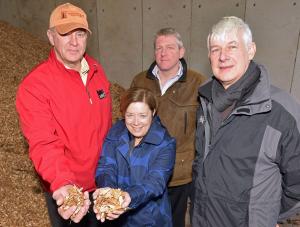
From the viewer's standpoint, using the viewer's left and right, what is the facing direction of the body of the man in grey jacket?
facing the viewer and to the left of the viewer

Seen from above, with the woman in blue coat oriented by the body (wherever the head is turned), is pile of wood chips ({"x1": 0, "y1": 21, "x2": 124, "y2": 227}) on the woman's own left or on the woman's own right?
on the woman's own right

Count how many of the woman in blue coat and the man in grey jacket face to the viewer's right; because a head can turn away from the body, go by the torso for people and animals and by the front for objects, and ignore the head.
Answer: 0

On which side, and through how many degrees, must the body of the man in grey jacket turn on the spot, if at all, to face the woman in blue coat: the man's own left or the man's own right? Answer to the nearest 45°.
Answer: approximately 45° to the man's own right

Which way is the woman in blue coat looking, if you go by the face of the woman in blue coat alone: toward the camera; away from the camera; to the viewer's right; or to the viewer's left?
toward the camera

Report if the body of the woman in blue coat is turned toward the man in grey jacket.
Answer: no

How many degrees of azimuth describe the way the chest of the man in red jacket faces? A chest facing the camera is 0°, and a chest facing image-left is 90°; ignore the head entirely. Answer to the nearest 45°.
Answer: approximately 315°
